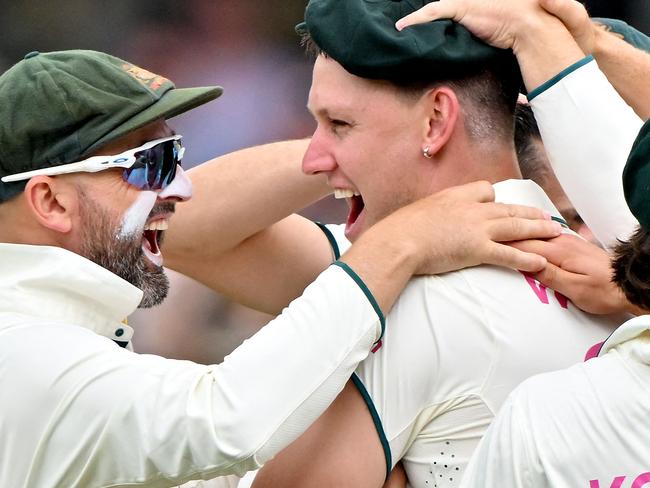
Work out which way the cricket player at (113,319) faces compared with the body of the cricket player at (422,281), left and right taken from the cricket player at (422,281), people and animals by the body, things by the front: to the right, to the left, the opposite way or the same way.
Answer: the opposite way

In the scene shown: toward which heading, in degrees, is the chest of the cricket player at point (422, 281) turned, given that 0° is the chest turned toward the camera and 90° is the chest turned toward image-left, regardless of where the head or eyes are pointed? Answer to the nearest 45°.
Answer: approximately 90°

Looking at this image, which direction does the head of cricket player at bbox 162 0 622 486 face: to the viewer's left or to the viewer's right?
to the viewer's left

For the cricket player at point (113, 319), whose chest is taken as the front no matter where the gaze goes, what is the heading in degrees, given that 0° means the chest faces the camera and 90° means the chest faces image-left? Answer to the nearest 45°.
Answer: approximately 270°

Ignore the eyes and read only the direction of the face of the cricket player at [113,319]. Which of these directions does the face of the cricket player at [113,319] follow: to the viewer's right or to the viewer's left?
to the viewer's right
